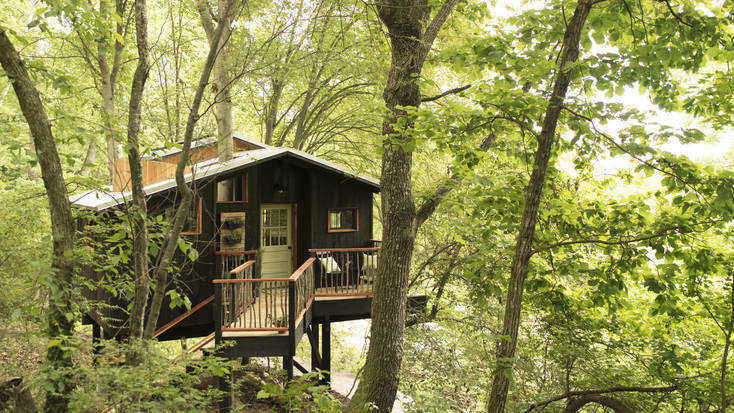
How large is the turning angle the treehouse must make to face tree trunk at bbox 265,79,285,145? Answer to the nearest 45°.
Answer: approximately 180°

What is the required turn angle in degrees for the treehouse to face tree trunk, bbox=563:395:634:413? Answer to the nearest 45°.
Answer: approximately 45° to its left

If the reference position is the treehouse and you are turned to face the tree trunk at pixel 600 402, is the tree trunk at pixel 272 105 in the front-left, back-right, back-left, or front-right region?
back-left

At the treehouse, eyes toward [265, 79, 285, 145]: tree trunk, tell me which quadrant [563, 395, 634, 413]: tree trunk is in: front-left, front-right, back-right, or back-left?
back-right

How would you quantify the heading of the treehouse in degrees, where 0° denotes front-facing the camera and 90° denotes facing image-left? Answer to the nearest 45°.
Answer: approximately 0°
